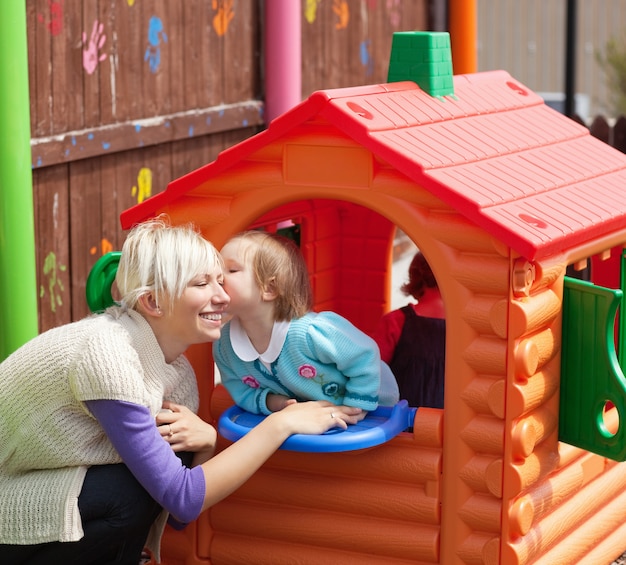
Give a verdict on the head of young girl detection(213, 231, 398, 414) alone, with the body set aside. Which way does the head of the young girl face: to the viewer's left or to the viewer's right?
to the viewer's left

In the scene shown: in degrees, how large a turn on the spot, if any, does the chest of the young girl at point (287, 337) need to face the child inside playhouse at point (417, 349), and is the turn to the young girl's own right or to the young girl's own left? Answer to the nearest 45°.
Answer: approximately 180°

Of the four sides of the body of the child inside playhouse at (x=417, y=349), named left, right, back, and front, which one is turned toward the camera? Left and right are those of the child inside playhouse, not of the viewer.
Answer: back

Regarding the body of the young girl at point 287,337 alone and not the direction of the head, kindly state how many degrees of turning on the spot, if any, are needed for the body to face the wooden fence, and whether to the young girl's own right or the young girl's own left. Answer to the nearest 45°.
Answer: approximately 135° to the young girl's own right

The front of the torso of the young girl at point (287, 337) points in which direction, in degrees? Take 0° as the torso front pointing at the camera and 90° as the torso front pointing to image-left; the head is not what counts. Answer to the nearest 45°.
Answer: approximately 45°

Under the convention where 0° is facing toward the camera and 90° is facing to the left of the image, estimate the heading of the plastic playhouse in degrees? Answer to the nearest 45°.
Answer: approximately 45°

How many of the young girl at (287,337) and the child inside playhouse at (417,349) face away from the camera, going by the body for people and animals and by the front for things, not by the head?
1

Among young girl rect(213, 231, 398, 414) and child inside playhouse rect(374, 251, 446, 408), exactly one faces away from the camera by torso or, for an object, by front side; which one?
the child inside playhouse

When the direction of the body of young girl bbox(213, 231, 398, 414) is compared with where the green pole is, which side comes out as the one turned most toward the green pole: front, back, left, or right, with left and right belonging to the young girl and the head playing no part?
right

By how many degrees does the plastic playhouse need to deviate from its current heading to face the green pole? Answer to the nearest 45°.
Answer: approximately 90° to its right
